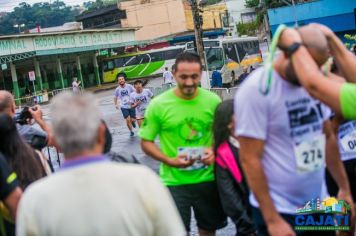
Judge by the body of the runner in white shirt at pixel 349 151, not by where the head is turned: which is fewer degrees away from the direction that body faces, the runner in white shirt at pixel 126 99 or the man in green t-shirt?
the man in green t-shirt

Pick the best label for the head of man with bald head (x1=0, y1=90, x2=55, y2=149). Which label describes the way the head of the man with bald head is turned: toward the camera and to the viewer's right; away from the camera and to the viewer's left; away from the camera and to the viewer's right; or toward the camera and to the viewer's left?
away from the camera and to the viewer's right

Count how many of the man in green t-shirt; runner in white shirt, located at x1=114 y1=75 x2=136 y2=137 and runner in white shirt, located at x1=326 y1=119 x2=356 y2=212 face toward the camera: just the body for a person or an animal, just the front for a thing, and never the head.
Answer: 3

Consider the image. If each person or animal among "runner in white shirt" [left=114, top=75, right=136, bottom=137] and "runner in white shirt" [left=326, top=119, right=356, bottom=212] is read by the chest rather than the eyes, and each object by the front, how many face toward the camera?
2

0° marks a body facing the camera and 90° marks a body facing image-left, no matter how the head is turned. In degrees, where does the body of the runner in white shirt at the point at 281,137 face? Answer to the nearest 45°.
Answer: approximately 315°

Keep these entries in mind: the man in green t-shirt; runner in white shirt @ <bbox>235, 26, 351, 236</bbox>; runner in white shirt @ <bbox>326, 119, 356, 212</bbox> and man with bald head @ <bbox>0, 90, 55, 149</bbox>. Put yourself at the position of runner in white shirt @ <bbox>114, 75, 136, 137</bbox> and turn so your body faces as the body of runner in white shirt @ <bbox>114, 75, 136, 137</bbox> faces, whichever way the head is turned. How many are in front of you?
4

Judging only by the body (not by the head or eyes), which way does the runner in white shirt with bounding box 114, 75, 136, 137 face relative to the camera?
toward the camera

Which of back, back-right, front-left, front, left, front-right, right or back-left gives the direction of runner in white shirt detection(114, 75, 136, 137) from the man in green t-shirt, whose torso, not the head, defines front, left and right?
back

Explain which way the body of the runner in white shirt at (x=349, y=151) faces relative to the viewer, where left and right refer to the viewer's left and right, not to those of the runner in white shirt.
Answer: facing the viewer

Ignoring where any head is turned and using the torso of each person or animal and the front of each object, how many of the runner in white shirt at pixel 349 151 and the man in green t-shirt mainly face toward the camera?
2

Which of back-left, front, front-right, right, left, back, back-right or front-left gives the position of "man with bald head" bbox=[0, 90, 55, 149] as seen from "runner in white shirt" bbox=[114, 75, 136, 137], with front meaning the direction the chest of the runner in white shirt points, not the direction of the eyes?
front
